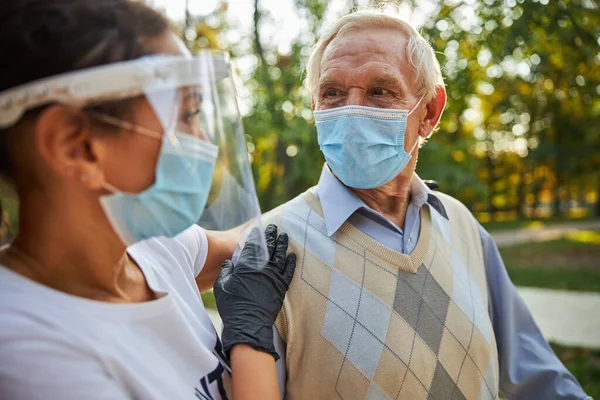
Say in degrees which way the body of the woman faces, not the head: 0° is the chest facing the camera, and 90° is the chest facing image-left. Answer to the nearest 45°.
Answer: approximately 315°

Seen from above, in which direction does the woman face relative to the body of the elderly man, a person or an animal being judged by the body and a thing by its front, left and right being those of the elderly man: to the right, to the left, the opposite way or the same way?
to the left

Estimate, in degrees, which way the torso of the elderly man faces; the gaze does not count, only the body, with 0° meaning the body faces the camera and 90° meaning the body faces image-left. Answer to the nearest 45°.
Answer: approximately 0°

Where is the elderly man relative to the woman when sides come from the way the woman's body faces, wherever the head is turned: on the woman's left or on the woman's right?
on the woman's left

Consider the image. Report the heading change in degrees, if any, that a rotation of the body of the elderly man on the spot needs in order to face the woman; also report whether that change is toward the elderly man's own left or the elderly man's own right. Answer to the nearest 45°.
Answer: approximately 45° to the elderly man's own right

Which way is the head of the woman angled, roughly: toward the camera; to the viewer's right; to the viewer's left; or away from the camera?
to the viewer's right
